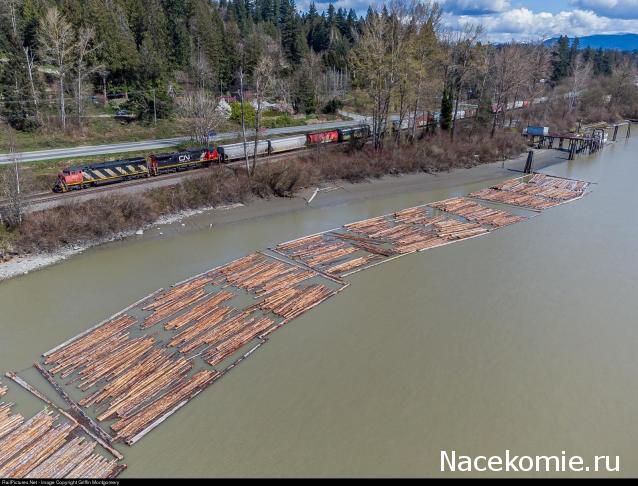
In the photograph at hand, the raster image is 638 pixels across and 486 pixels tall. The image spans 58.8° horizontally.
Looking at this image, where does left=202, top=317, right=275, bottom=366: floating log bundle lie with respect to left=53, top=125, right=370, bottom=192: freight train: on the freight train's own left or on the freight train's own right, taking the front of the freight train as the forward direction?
on the freight train's own left

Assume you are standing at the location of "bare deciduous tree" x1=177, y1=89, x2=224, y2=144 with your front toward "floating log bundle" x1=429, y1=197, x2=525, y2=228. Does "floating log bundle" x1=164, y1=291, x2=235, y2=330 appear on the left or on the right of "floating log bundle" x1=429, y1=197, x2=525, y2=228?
right

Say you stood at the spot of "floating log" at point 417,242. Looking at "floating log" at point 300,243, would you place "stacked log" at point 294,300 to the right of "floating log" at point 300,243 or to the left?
left

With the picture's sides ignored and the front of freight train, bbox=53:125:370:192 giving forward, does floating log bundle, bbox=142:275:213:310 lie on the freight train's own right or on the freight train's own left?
on the freight train's own left

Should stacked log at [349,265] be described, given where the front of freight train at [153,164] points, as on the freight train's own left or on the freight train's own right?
on the freight train's own left

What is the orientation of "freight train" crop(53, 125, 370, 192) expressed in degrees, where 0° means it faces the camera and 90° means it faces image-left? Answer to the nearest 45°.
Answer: approximately 45°

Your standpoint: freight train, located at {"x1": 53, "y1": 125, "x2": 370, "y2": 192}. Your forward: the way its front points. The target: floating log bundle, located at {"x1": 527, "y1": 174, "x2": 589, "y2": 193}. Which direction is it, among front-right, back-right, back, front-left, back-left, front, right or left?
back-left

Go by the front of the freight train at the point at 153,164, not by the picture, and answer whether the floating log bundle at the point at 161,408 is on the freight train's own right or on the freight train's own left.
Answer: on the freight train's own left

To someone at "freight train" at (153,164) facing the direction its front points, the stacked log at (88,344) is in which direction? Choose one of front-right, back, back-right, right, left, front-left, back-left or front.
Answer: front-left

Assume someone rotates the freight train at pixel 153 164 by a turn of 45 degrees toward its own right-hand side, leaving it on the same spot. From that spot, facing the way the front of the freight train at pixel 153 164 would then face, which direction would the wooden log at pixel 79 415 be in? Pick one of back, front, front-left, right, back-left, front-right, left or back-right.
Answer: left

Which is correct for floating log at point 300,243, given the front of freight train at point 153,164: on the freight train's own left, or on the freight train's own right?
on the freight train's own left

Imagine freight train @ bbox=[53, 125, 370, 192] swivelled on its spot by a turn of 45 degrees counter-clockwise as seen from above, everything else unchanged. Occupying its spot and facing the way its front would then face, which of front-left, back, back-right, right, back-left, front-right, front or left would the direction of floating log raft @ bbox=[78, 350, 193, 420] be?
front
